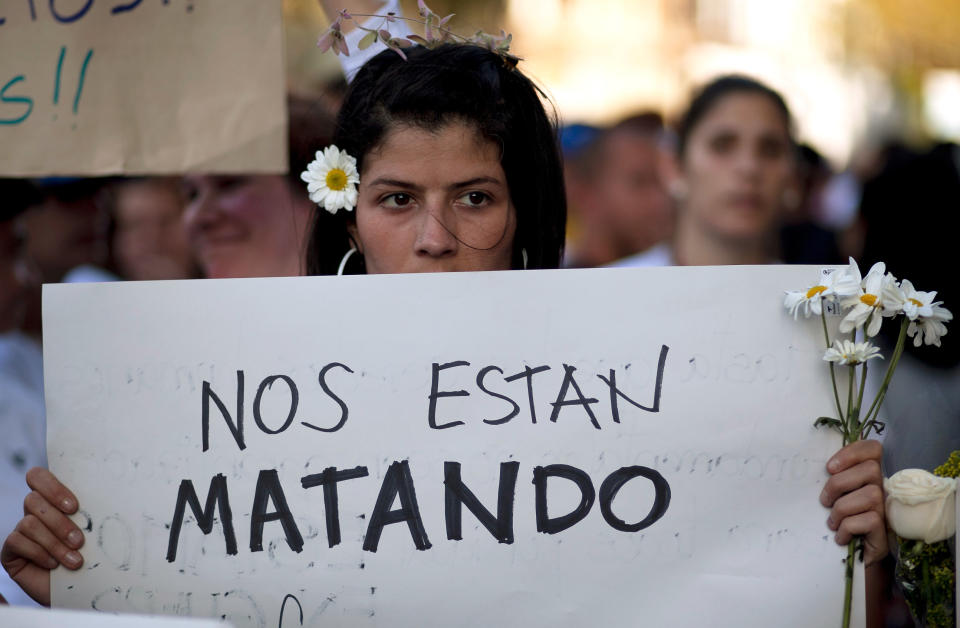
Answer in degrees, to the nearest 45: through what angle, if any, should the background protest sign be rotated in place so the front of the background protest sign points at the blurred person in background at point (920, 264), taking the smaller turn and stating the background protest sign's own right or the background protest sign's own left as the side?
approximately 90° to the background protest sign's own left

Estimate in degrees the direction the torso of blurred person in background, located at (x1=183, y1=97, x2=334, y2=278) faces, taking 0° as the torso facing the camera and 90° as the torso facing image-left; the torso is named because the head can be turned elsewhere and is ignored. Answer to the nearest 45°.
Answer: approximately 45°

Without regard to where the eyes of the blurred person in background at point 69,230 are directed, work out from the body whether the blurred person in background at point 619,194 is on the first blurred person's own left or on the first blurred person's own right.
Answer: on the first blurred person's own left

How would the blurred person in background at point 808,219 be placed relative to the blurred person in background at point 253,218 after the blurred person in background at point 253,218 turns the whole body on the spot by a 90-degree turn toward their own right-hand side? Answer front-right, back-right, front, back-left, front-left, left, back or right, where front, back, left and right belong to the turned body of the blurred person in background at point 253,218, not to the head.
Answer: back-right

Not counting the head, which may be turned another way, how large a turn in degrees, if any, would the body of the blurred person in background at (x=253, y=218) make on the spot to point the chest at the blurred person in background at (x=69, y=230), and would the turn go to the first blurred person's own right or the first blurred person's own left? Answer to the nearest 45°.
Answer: approximately 90° to the first blurred person's own right

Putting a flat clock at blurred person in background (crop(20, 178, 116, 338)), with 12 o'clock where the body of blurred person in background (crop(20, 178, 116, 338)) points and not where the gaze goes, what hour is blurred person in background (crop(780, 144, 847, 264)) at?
blurred person in background (crop(780, 144, 847, 264)) is roughly at 10 o'clock from blurred person in background (crop(20, 178, 116, 338)).

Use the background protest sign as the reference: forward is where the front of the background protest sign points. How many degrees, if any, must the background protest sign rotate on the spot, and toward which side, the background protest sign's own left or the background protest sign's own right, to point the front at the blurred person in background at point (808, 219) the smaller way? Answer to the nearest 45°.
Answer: approximately 90° to the background protest sign's own left
